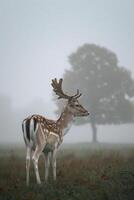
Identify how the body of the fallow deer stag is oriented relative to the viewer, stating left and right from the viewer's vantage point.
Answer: facing away from the viewer and to the right of the viewer

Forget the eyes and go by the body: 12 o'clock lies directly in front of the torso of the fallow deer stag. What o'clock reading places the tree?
The tree is roughly at 11 o'clock from the fallow deer stag.
